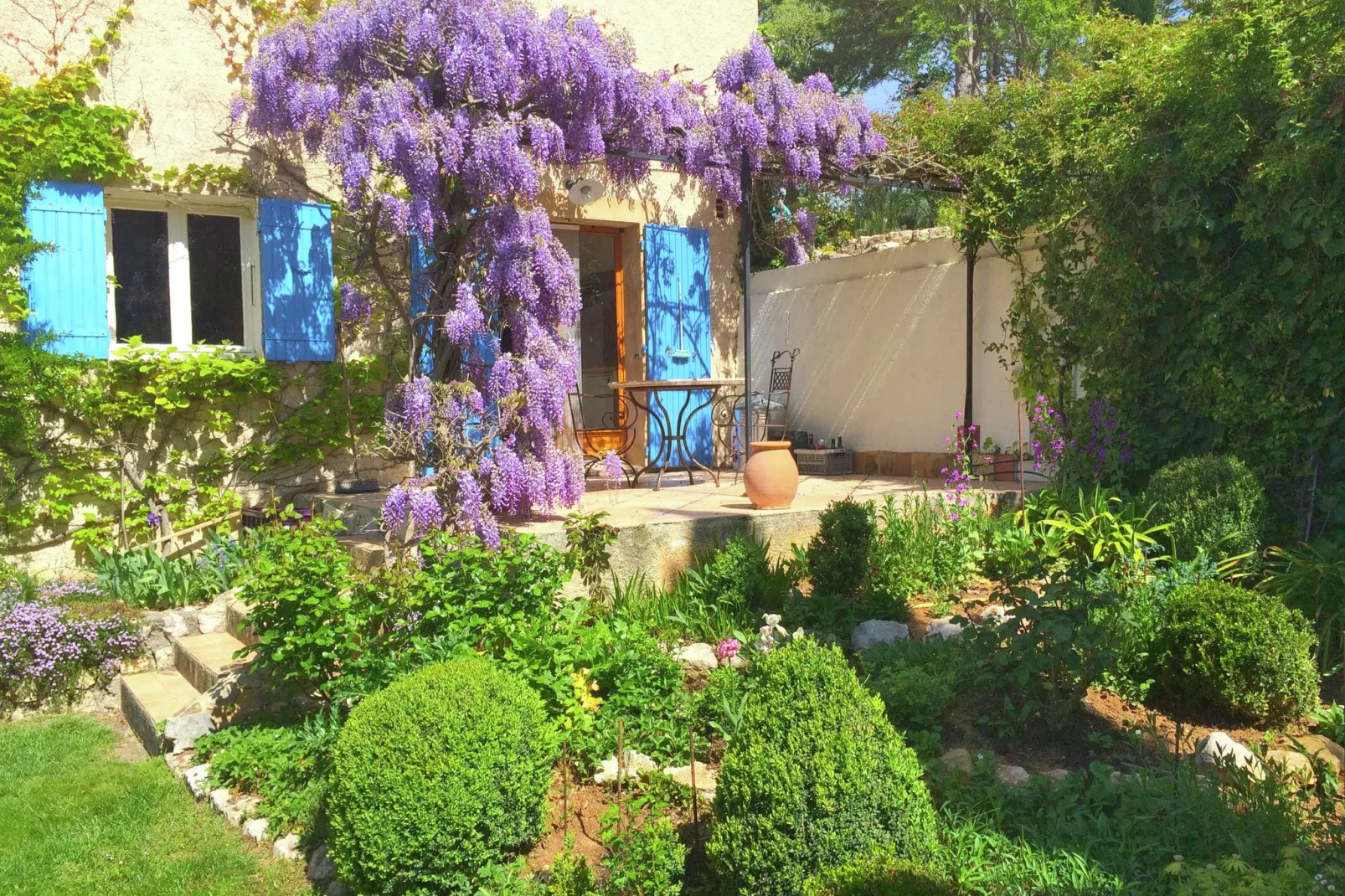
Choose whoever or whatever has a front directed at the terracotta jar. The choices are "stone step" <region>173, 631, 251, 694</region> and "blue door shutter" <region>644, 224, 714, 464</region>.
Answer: the blue door shutter

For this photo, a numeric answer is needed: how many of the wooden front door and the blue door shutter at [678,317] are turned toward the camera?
2

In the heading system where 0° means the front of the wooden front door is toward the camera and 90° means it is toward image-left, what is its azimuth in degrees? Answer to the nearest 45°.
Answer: approximately 0°

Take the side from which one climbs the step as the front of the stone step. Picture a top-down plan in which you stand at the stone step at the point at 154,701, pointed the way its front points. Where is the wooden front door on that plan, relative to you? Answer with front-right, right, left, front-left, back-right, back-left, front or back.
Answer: back

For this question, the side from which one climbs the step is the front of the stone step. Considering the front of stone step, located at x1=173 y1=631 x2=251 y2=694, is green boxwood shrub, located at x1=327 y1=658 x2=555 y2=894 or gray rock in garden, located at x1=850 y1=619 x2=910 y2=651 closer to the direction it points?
the green boxwood shrub

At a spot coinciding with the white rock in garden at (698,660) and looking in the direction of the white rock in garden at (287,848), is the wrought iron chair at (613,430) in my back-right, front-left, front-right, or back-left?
back-right

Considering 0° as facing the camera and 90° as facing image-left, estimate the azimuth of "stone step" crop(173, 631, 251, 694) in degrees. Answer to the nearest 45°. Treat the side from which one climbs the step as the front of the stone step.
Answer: approximately 45°

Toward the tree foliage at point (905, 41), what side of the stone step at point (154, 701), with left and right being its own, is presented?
back

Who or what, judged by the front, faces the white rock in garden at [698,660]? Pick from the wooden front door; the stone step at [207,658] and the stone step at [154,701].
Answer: the wooden front door

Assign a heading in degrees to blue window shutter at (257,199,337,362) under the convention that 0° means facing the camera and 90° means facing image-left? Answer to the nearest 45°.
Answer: approximately 0°

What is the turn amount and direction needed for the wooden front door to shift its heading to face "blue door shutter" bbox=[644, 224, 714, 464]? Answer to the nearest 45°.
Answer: approximately 90° to its left

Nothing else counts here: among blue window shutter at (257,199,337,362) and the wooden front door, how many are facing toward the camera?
2

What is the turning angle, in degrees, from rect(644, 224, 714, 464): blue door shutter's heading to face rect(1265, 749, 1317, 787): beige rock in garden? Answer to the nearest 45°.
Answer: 0° — it already faces it

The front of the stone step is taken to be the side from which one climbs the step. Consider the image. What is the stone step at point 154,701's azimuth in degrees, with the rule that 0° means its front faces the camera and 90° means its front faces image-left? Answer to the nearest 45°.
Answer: approximately 45°
